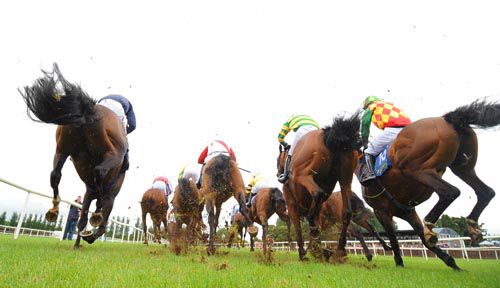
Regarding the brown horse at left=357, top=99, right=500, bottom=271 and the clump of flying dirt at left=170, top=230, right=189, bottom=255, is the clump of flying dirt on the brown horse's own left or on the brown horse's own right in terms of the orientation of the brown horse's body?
on the brown horse's own left

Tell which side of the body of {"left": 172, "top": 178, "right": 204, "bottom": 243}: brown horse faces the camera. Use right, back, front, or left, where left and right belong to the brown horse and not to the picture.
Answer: back

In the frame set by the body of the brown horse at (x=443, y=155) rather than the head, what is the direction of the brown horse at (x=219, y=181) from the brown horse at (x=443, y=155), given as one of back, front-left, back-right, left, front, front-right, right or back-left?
front-left

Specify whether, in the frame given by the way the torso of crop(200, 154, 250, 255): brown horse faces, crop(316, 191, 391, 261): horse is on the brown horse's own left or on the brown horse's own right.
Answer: on the brown horse's own right

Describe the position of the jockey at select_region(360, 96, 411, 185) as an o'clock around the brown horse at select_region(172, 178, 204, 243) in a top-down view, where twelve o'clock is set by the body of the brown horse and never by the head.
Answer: The jockey is roughly at 5 o'clock from the brown horse.

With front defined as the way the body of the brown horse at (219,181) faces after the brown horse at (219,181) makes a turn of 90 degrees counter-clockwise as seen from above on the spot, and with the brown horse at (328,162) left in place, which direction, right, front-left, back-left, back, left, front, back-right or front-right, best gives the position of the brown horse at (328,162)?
back-left

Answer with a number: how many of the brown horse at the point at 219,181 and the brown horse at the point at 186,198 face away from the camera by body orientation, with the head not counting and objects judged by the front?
2

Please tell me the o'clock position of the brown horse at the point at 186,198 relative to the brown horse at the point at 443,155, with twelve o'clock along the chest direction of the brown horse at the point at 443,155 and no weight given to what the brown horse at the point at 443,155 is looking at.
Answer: the brown horse at the point at 186,198 is roughly at 11 o'clock from the brown horse at the point at 443,155.

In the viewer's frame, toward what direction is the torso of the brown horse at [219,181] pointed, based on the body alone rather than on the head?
away from the camera

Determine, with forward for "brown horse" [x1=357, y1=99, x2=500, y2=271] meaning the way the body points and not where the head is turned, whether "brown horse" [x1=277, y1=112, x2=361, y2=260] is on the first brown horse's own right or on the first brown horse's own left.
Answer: on the first brown horse's own left

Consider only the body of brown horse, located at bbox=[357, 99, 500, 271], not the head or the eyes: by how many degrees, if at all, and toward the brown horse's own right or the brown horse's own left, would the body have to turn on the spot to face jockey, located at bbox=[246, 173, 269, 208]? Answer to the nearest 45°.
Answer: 0° — it already faces them

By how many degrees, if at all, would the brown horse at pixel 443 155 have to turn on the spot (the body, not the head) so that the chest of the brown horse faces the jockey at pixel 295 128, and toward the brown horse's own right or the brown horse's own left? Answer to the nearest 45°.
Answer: approximately 45° to the brown horse's own left

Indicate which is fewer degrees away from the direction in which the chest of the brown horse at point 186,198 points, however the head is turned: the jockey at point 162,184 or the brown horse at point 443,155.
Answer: the jockey
